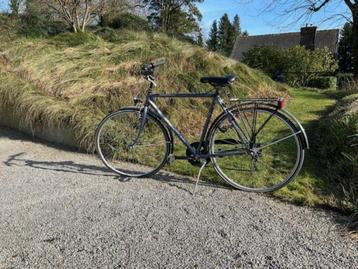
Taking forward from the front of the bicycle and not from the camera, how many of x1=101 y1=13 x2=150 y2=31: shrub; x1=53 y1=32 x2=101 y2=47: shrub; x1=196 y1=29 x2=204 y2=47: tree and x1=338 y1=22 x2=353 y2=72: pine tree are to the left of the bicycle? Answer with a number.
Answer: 0

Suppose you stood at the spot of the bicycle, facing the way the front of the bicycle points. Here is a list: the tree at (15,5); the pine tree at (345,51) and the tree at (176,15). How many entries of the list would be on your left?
0

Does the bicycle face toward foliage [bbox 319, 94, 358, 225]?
no

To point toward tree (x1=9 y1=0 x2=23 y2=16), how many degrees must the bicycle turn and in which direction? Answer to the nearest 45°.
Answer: approximately 45° to its right

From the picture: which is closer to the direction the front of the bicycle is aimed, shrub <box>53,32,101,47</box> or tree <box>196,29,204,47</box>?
the shrub

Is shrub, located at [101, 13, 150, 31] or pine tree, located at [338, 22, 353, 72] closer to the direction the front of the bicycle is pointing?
the shrub

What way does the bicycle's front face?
to the viewer's left

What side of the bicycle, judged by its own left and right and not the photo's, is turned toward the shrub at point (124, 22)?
right

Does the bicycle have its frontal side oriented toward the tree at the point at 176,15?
no

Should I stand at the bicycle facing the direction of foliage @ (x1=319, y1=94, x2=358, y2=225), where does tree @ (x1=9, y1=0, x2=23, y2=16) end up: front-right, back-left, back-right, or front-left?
back-left

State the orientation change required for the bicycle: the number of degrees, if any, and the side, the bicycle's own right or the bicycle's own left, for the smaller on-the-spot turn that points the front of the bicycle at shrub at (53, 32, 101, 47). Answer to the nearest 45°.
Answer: approximately 45° to the bicycle's own right

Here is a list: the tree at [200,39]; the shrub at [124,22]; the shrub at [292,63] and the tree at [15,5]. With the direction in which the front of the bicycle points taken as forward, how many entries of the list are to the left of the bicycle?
0

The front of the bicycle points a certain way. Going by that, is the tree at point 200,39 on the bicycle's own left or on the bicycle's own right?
on the bicycle's own right

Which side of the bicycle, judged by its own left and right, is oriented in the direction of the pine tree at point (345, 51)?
right

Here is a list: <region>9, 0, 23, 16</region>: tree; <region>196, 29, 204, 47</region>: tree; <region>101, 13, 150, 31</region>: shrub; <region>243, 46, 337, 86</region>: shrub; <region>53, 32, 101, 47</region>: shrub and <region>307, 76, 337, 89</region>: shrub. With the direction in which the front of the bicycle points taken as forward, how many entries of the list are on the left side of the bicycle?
0

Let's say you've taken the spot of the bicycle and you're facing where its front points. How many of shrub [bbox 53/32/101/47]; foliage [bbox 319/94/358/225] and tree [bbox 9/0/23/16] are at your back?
1
